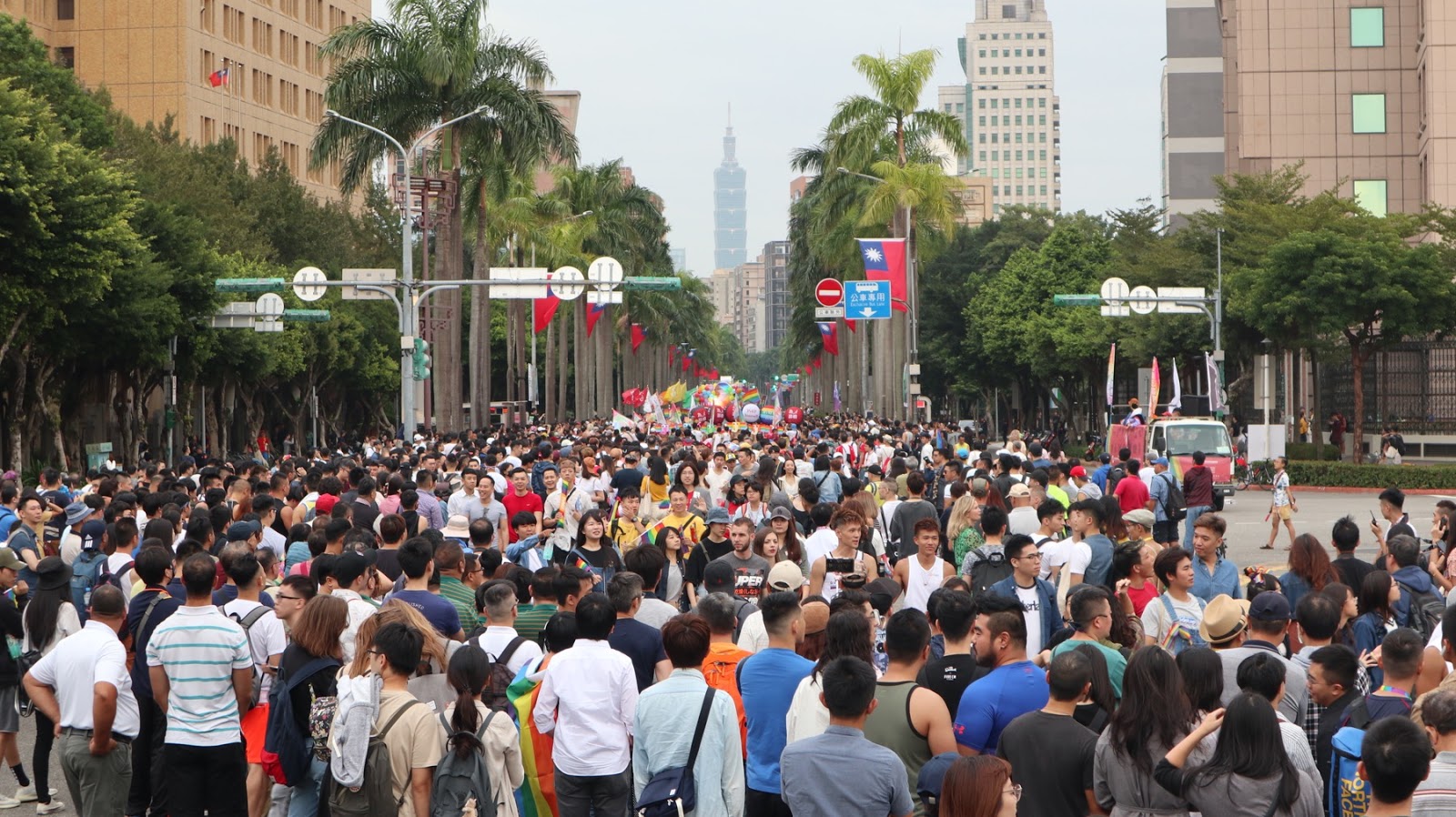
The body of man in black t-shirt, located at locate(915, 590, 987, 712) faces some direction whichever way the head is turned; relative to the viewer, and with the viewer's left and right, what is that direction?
facing away from the viewer

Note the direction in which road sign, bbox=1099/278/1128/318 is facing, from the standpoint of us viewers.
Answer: facing away from the viewer

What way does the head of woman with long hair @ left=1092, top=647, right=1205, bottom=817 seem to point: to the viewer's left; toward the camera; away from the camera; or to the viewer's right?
away from the camera

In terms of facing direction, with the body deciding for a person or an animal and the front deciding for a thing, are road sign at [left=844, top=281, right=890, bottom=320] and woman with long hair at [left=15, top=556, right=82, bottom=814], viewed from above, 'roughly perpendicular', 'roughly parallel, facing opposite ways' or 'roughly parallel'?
roughly parallel, facing opposite ways

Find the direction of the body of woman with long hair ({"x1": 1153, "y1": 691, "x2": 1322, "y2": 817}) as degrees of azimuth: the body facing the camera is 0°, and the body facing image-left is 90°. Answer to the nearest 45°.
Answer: approximately 180°

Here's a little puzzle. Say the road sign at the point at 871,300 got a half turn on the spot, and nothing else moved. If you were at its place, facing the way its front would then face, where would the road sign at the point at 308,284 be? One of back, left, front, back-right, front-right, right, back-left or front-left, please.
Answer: back-left

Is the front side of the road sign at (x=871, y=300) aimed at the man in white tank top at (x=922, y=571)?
yes

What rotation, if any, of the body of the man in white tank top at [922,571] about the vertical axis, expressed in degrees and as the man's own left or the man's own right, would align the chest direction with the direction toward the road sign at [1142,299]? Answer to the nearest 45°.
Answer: approximately 180°

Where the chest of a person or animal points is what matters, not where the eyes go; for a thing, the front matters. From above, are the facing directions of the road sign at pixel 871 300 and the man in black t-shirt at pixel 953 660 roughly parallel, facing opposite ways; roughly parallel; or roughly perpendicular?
roughly parallel, facing opposite ways

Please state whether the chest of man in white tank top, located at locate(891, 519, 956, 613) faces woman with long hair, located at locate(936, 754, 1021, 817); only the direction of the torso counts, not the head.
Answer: yes

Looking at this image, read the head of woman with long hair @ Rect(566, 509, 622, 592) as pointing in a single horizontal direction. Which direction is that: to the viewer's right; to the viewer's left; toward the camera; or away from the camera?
toward the camera

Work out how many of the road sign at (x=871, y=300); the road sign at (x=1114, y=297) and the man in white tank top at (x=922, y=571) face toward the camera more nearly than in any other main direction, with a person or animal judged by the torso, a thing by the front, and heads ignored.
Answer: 2

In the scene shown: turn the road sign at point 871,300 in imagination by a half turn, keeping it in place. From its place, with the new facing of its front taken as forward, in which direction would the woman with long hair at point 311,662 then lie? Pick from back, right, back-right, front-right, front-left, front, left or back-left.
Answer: back

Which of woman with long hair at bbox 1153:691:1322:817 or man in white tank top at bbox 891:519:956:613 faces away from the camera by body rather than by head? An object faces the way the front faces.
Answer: the woman with long hair

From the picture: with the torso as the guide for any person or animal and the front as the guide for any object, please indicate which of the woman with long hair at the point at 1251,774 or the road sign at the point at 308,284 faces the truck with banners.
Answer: the woman with long hair
